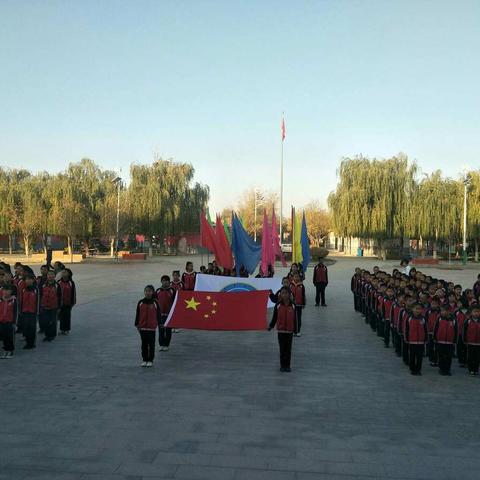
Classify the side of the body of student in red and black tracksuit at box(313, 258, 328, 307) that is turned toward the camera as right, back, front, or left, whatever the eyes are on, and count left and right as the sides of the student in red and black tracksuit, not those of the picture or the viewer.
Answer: front

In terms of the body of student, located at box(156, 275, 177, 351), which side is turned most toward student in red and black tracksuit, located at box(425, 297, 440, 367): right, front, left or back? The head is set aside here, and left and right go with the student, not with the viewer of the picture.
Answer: left

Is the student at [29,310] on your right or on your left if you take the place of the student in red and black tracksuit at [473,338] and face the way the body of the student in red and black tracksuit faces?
on your right

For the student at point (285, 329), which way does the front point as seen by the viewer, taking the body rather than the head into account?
toward the camera

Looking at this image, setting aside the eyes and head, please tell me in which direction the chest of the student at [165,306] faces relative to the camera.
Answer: toward the camera

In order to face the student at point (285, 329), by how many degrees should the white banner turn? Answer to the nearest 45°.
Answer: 0° — it already faces them

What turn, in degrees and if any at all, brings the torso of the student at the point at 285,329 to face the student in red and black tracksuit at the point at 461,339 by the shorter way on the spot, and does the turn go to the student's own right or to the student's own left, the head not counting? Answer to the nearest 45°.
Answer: approximately 90° to the student's own left

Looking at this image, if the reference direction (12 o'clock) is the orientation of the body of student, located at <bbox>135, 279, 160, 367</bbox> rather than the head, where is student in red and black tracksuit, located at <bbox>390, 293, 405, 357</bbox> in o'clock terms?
The student in red and black tracksuit is roughly at 9 o'clock from the student.

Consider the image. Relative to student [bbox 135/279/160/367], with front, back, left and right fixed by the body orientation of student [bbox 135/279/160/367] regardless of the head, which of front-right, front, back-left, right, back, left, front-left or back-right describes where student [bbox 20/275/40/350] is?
back-right

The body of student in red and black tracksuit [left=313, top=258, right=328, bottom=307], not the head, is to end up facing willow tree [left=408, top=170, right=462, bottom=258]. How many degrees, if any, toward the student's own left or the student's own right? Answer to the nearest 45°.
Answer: approximately 180°

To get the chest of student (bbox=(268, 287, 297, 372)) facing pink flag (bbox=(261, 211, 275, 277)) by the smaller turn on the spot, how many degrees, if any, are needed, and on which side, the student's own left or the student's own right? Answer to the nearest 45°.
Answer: approximately 180°

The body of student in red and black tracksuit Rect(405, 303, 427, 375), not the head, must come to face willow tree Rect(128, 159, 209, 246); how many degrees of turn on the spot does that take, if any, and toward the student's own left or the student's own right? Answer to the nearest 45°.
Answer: approximately 135° to the student's own right

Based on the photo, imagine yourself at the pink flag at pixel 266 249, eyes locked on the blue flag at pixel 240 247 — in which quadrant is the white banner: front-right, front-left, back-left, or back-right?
front-left

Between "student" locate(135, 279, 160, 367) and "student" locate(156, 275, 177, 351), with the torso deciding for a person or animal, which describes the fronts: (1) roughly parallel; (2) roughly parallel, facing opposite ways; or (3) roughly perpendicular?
roughly parallel

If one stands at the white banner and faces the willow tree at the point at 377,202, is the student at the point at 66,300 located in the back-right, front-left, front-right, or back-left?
back-left

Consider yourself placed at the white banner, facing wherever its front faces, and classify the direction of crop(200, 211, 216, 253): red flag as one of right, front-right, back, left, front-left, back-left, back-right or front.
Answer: back
